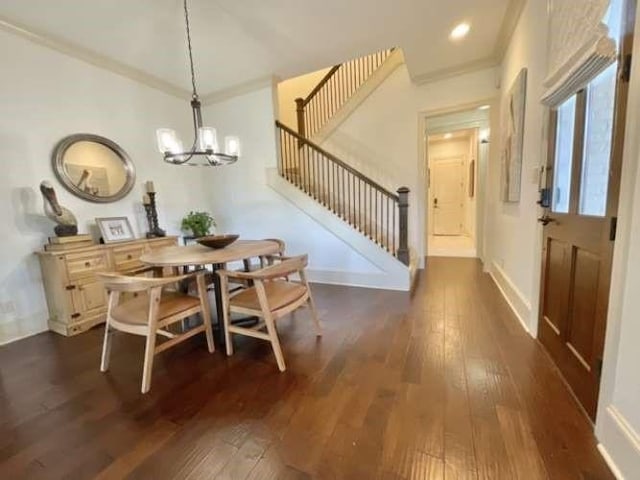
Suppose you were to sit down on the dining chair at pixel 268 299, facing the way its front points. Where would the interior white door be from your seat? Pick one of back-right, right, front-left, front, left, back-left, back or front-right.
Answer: right

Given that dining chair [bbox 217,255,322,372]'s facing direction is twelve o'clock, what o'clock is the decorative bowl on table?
The decorative bowl on table is roughly at 12 o'clock from the dining chair.

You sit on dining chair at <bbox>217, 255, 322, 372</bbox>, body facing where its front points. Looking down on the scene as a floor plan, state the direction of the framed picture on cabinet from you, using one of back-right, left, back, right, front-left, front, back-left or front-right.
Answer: front

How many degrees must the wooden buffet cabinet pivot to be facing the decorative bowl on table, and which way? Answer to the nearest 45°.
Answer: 0° — it already faces it

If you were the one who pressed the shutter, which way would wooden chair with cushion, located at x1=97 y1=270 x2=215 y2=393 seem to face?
facing away from the viewer and to the right of the viewer

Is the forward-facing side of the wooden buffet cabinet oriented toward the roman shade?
yes

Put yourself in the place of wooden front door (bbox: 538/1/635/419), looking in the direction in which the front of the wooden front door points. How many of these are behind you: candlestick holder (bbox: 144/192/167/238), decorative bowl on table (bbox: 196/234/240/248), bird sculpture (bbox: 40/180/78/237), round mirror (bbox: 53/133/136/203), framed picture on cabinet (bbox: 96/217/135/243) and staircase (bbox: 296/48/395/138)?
0

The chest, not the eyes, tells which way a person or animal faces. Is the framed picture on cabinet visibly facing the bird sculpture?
no

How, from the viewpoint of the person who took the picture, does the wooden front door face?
facing to the left of the viewer

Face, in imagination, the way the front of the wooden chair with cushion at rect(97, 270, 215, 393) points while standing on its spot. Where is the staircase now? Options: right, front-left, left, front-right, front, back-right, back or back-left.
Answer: front

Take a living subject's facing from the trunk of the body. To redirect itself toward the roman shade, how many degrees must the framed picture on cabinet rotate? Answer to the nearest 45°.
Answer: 0° — it already faces it

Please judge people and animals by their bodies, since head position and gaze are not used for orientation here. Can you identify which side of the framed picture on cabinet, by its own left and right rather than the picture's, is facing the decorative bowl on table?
front

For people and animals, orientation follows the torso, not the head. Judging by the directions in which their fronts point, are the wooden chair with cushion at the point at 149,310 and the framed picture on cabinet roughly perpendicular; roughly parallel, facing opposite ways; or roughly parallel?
roughly perpendicular

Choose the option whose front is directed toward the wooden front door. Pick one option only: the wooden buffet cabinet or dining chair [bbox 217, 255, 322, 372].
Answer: the wooden buffet cabinet

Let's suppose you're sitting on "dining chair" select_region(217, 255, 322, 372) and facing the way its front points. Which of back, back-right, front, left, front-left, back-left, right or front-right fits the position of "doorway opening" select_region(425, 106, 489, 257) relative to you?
right

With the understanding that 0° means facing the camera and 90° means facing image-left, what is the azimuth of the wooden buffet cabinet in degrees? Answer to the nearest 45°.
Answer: approximately 315°

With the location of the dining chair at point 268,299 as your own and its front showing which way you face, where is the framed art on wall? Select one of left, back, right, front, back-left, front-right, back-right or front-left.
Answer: back-right

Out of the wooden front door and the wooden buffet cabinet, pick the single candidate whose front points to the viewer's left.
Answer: the wooden front door
